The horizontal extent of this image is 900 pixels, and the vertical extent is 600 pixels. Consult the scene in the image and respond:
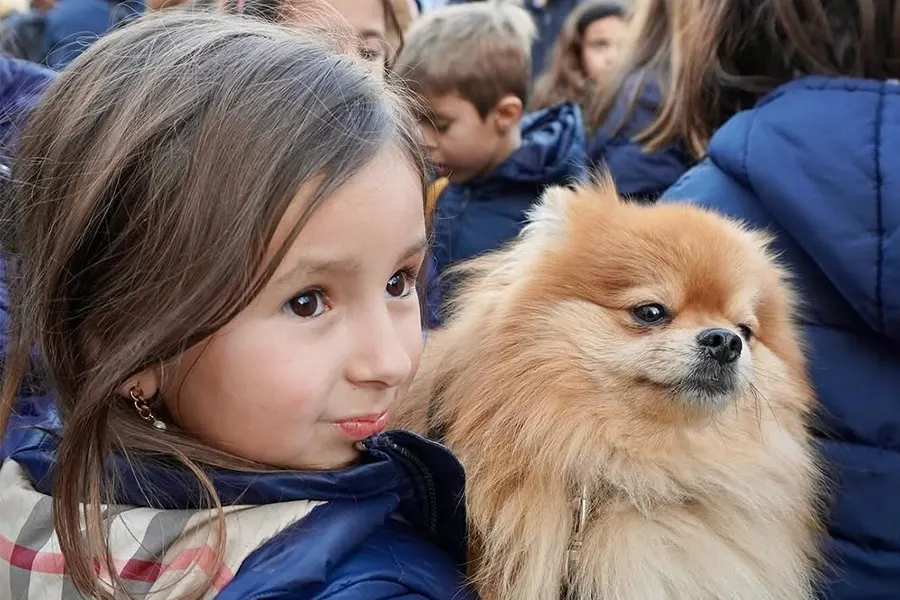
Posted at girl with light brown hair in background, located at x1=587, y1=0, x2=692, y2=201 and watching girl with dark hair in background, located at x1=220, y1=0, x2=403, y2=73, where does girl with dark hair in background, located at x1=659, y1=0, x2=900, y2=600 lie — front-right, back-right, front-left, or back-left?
front-left

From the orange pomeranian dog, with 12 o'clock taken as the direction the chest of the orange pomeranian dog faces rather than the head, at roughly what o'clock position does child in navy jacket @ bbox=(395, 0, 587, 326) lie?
The child in navy jacket is roughly at 7 o'clock from the orange pomeranian dog.

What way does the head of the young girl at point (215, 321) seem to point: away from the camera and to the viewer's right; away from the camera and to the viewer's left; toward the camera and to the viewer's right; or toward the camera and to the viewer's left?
toward the camera and to the viewer's right

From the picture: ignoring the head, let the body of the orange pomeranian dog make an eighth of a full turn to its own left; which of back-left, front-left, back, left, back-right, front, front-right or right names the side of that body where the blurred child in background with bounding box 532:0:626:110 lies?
left

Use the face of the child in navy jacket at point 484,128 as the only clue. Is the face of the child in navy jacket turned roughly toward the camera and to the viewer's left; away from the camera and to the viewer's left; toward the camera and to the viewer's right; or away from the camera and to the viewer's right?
toward the camera and to the viewer's left

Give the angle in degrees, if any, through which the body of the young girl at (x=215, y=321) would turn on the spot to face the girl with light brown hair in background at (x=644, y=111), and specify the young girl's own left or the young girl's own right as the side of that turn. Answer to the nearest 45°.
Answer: approximately 90° to the young girl's own left

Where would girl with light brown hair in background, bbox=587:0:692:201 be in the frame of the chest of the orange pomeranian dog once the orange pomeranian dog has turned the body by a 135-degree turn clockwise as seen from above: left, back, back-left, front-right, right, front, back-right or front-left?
right

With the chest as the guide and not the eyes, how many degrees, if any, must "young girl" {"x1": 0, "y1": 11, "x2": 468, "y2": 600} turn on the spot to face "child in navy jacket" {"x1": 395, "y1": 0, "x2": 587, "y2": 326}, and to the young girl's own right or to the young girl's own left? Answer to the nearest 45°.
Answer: approximately 90° to the young girl's own left

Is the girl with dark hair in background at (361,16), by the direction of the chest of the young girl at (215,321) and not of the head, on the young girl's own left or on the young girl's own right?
on the young girl's own left

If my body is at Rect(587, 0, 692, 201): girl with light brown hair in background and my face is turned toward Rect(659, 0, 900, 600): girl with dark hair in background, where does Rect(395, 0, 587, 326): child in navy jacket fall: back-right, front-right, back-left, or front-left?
front-right

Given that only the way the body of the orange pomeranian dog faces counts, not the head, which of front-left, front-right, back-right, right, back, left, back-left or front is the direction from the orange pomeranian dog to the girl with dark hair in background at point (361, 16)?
back
